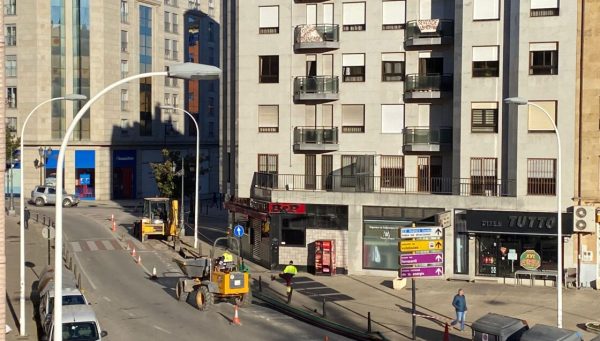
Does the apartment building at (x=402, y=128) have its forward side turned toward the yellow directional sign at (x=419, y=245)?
yes

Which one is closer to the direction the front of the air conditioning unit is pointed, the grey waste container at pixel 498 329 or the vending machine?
the grey waste container

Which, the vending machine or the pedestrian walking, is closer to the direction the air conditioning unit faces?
the pedestrian walking

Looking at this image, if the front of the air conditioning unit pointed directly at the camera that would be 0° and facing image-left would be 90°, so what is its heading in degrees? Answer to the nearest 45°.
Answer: approximately 0°

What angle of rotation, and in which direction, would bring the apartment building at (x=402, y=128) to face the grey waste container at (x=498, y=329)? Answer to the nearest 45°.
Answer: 0° — it already faces it

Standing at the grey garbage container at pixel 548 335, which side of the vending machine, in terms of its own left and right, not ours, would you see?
front

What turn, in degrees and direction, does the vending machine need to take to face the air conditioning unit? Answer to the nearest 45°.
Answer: approximately 90° to its left
